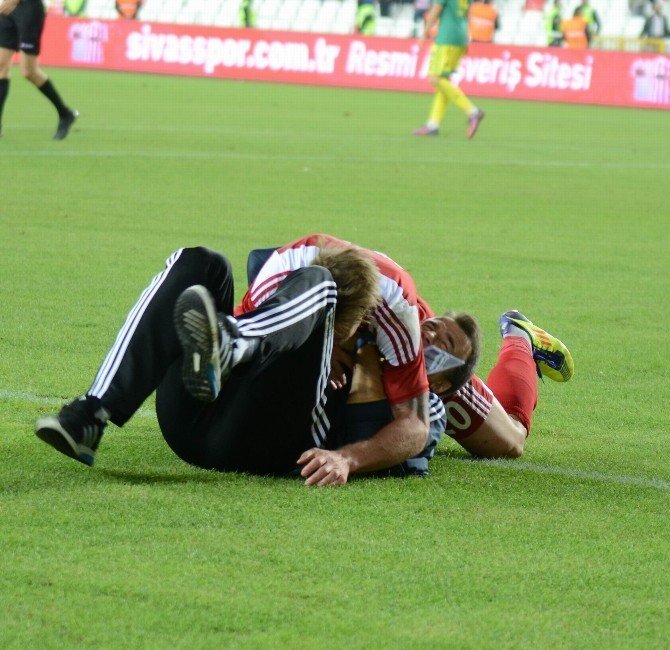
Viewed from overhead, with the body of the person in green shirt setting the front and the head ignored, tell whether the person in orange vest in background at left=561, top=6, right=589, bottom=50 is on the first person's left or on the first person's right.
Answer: on the first person's right

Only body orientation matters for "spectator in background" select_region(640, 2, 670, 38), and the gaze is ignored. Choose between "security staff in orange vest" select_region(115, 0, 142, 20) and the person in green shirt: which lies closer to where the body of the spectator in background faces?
the person in green shirt

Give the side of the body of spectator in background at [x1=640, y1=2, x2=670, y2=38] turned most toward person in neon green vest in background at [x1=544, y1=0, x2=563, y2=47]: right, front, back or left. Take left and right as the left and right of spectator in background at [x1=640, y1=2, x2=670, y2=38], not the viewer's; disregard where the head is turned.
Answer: right

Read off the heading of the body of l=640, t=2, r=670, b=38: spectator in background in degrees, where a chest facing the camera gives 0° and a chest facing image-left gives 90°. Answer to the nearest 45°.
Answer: approximately 0°

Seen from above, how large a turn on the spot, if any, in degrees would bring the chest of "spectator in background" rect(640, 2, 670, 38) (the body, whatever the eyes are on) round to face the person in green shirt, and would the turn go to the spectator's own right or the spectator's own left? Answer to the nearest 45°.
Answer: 0° — they already face them

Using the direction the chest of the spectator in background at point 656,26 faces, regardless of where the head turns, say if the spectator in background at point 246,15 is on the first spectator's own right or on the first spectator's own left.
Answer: on the first spectator's own right

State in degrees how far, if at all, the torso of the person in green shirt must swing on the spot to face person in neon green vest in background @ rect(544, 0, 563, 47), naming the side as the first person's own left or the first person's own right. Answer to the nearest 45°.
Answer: approximately 90° to the first person's own right
